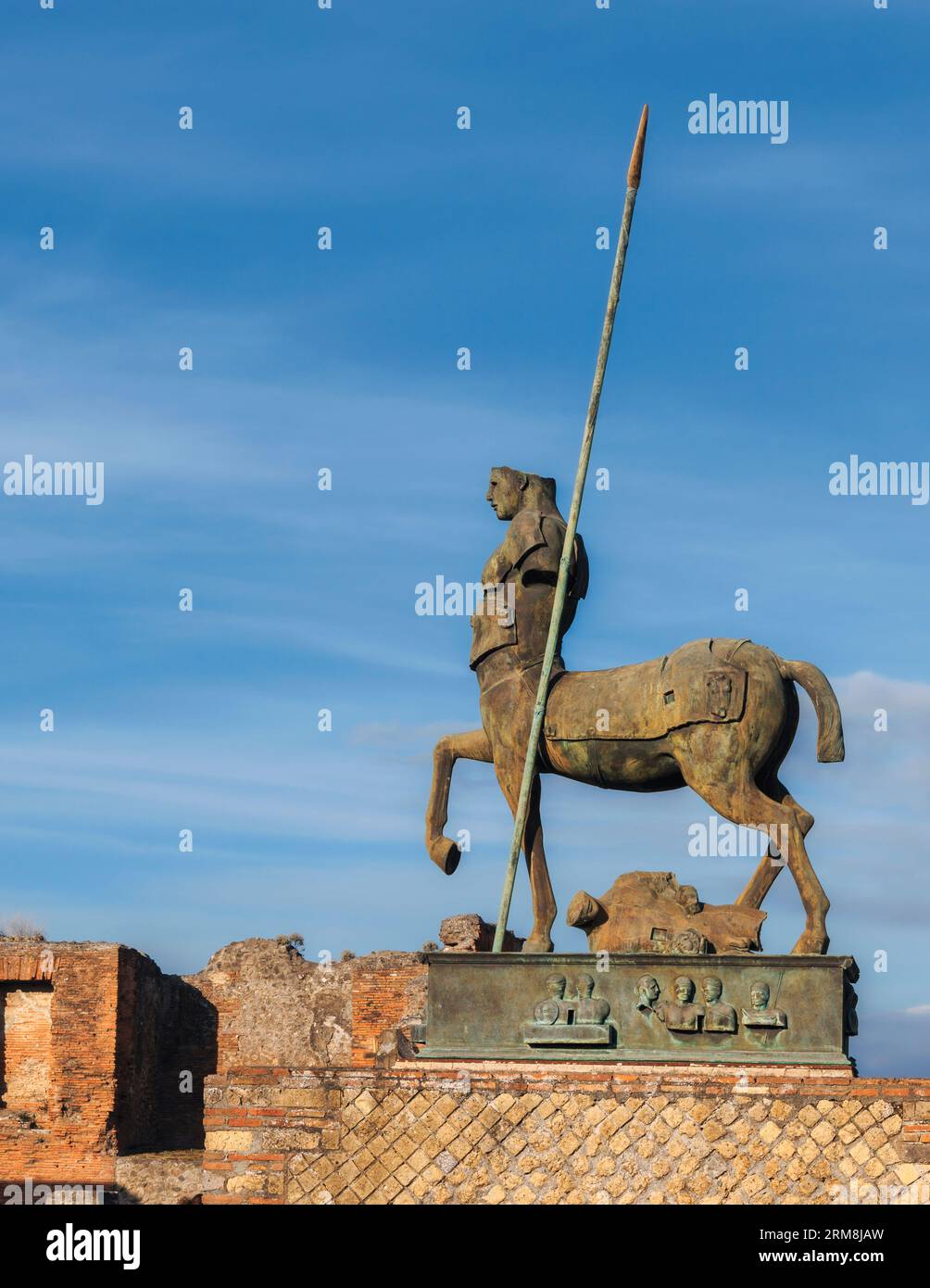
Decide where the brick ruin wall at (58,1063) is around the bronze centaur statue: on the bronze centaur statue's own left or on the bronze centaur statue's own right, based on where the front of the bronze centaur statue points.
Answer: on the bronze centaur statue's own right

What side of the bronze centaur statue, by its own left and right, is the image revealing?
left

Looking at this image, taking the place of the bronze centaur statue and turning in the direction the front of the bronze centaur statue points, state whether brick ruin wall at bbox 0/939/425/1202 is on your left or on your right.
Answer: on your right
